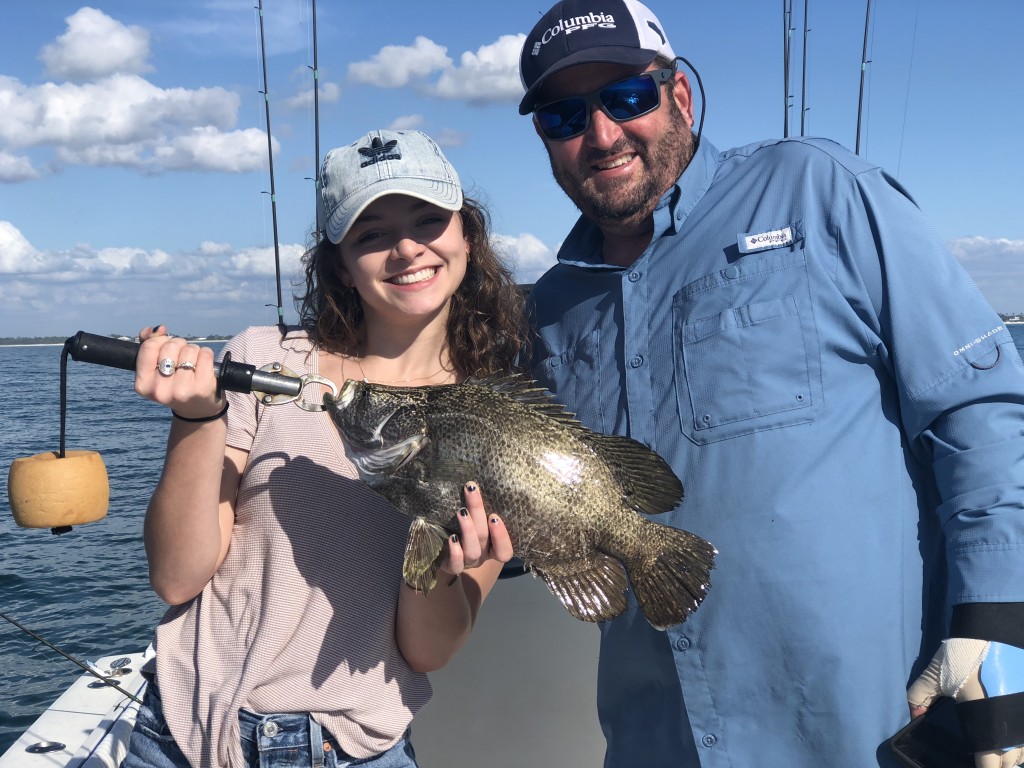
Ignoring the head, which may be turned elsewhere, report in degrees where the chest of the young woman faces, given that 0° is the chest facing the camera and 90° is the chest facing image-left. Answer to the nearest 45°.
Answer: approximately 0°

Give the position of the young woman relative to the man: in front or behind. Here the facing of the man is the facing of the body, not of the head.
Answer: in front

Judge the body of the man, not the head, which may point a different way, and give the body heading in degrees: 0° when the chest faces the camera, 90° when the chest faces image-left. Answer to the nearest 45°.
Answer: approximately 45°

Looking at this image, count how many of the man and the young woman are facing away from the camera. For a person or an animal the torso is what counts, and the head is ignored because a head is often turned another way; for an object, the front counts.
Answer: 0

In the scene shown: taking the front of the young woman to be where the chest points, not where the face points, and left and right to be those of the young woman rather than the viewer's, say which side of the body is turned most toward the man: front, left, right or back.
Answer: left
